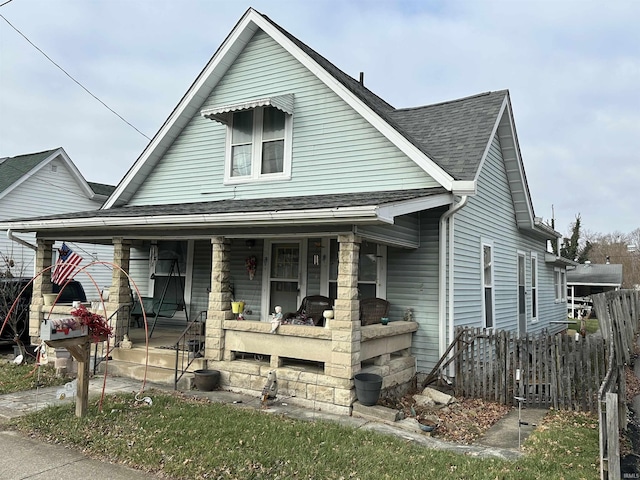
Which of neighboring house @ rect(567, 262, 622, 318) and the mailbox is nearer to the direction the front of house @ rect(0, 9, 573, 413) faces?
the mailbox

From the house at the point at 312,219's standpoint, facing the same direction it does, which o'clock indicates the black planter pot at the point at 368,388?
The black planter pot is roughly at 10 o'clock from the house.

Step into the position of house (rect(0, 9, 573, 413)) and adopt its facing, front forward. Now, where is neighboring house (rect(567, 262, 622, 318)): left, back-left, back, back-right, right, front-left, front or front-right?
back

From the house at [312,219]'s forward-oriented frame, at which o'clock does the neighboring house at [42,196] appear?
The neighboring house is roughly at 3 o'clock from the house.

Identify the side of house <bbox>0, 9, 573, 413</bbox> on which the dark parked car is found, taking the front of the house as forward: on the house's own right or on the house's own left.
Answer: on the house's own right

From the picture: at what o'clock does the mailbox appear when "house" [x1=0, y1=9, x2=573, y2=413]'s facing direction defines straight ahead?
The mailbox is roughly at 12 o'clock from the house.
